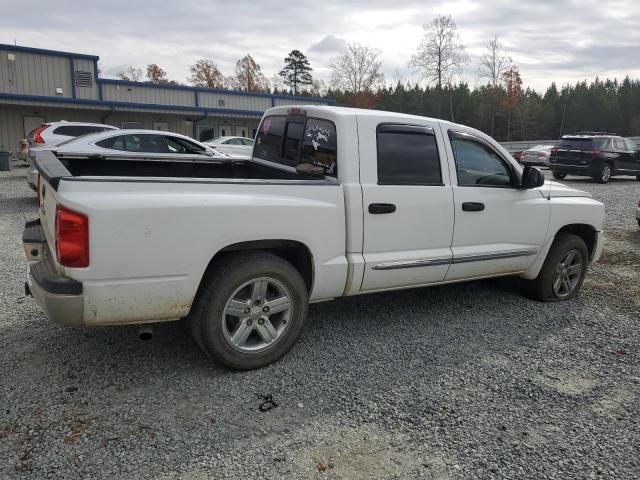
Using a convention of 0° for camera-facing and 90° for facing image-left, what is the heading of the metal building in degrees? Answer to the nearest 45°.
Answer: approximately 315°

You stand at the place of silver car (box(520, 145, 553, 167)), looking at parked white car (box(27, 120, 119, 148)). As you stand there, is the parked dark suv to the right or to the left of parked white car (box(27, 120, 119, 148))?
left

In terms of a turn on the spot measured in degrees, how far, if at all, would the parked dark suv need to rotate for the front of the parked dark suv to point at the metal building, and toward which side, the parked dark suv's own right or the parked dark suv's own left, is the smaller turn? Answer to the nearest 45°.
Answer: approximately 135° to the parked dark suv's own left

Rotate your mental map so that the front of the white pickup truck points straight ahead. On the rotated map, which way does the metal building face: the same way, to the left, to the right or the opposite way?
to the right

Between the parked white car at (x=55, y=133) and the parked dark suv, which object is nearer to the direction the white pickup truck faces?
the parked dark suv

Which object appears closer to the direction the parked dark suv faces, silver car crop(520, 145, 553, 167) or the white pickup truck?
the silver car

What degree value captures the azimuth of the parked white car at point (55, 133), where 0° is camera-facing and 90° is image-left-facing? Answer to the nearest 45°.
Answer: approximately 225°

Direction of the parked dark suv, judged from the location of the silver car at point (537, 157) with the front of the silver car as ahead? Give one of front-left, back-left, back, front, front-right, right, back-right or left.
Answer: back-right

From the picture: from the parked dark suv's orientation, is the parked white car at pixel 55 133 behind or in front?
behind

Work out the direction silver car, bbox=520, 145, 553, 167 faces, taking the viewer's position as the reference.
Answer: facing away from the viewer and to the right of the viewer
